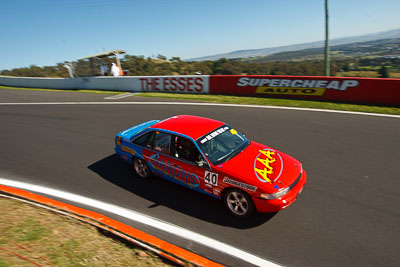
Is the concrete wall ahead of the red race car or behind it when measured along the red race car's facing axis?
behind

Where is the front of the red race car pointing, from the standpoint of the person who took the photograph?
facing the viewer and to the right of the viewer

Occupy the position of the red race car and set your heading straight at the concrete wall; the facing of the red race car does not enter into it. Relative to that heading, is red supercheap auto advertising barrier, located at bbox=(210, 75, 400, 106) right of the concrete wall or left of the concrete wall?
right

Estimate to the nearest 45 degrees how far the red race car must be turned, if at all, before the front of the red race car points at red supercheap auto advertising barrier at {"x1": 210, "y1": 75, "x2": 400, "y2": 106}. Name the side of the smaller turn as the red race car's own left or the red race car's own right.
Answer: approximately 90° to the red race car's own left
